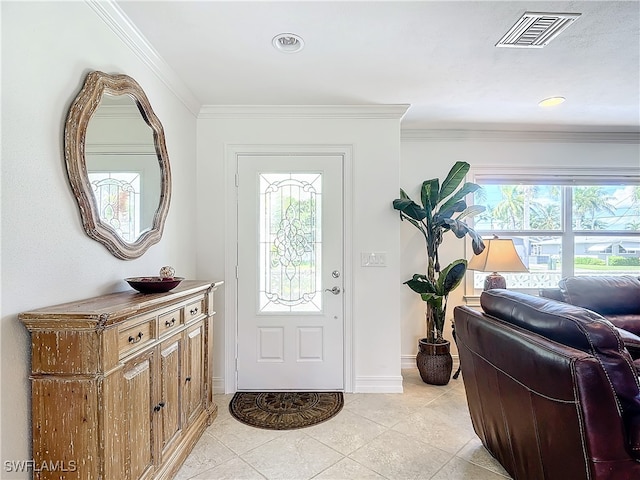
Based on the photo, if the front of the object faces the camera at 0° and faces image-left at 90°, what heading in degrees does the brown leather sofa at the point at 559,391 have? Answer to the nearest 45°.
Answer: approximately 225°

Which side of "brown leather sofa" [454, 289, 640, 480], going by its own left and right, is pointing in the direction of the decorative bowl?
back

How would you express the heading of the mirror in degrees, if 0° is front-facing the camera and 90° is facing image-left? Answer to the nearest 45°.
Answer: approximately 315°

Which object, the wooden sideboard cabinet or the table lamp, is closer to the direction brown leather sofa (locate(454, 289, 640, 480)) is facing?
the table lamp

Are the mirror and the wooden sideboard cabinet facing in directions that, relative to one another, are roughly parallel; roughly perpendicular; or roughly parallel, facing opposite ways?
roughly parallel

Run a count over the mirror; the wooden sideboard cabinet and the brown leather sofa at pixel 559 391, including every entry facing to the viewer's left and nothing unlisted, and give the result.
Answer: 0

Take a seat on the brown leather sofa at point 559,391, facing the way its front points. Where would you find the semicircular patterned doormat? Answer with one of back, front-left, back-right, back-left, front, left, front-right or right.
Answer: back-left

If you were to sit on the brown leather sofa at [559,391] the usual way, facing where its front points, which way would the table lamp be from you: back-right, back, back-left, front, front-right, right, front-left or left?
front-left

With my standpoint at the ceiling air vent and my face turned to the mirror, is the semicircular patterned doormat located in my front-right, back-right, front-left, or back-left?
front-right

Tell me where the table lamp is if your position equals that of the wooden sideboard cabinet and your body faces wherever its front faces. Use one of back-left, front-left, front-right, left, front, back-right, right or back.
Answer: front-left

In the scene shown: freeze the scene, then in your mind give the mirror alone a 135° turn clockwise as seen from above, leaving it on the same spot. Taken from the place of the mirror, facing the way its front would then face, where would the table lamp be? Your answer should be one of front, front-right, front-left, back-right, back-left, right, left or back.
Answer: back

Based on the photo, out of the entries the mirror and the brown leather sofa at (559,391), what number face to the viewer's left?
0

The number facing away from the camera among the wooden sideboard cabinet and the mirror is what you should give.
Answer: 0
